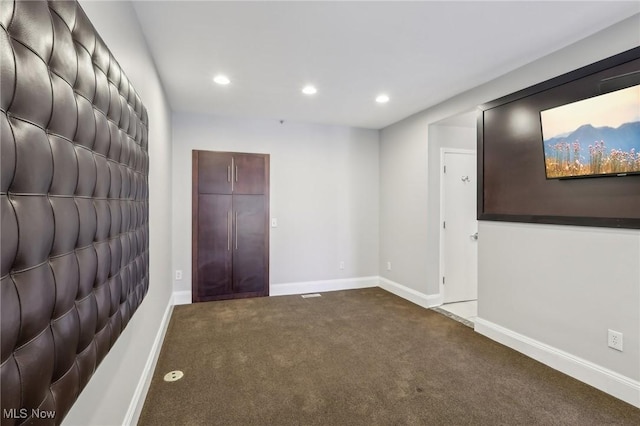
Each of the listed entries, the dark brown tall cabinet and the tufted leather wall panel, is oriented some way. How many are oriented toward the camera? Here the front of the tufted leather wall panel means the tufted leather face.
1

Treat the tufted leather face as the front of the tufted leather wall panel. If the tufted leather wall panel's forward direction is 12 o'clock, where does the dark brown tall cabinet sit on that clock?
The dark brown tall cabinet is roughly at 10 o'clock from the tufted leather wall panel.

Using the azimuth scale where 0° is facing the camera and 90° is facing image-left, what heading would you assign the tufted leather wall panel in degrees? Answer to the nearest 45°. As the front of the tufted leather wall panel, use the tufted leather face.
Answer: approximately 270°

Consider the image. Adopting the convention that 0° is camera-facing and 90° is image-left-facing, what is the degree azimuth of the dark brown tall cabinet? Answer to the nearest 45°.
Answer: approximately 0°

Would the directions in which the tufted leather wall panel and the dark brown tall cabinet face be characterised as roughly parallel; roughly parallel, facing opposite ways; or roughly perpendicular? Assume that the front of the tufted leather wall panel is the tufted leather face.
roughly perpendicular

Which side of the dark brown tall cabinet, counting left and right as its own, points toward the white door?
left

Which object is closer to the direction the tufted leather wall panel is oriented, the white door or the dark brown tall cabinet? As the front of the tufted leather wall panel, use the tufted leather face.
the white door

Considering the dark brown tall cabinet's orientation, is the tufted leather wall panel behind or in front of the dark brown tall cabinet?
in front

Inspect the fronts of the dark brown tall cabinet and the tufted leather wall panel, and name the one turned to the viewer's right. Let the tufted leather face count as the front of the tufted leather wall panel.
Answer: the tufted leather wall panel
